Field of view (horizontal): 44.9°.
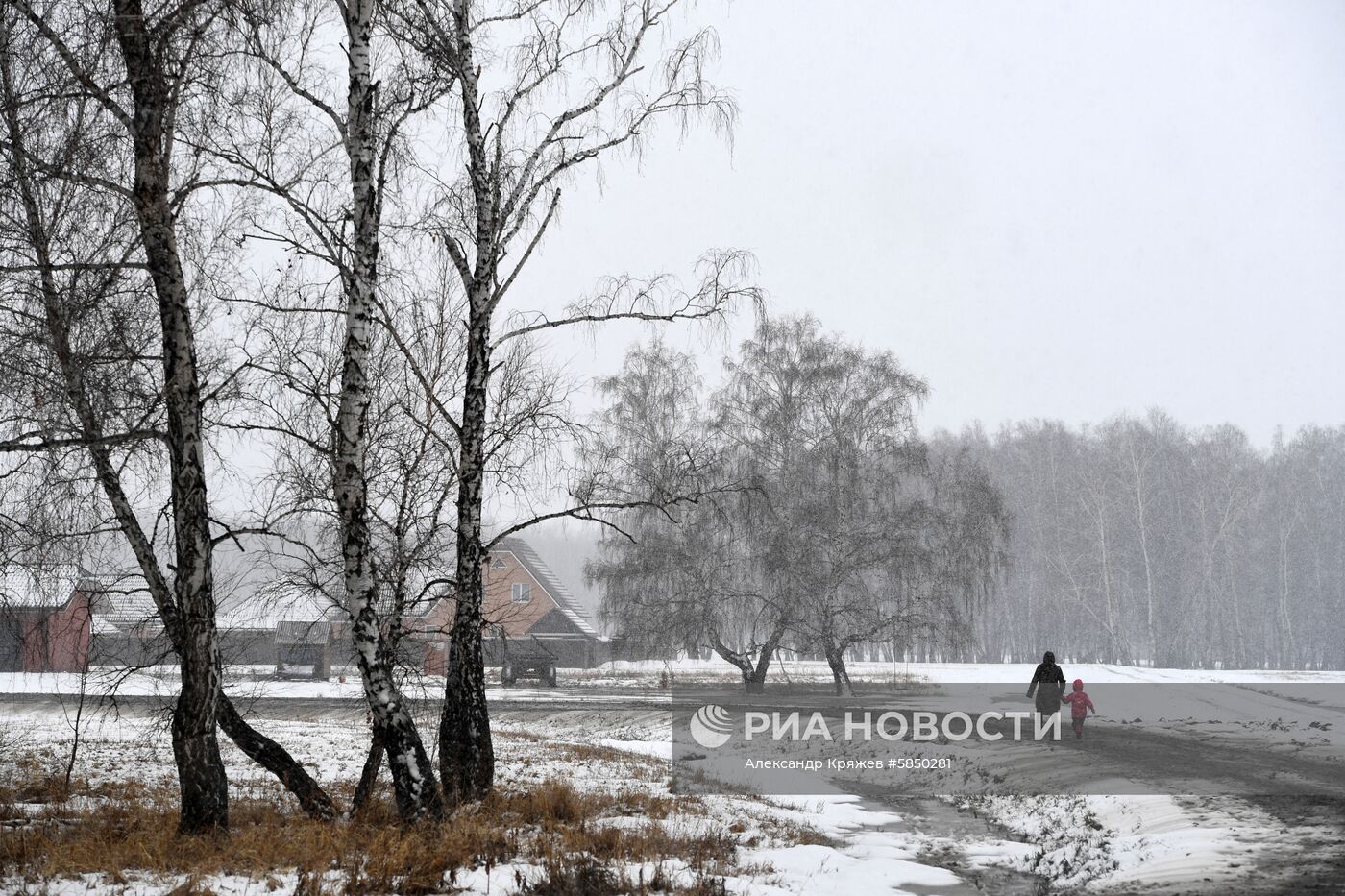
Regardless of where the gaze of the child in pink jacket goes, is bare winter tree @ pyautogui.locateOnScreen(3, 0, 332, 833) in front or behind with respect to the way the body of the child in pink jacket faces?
behind

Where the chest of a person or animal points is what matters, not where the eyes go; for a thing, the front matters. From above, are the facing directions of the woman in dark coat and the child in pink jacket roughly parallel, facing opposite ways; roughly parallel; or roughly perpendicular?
roughly parallel

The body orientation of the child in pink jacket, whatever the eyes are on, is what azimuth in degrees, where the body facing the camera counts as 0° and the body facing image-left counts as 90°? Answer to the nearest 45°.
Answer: approximately 180°

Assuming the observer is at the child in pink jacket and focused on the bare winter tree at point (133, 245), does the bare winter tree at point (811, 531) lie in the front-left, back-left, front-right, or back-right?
back-right

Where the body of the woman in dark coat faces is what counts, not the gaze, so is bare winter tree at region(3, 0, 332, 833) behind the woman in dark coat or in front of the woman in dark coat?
behind

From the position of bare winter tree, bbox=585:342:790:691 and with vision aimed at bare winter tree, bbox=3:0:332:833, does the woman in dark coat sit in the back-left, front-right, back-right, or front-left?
front-left

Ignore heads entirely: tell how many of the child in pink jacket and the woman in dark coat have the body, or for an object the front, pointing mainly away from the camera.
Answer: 2

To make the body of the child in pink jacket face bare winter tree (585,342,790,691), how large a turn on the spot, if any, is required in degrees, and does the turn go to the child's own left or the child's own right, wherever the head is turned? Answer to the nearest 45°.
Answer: approximately 45° to the child's own left

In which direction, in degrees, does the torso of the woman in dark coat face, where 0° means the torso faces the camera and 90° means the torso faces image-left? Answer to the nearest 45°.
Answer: approximately 180°
